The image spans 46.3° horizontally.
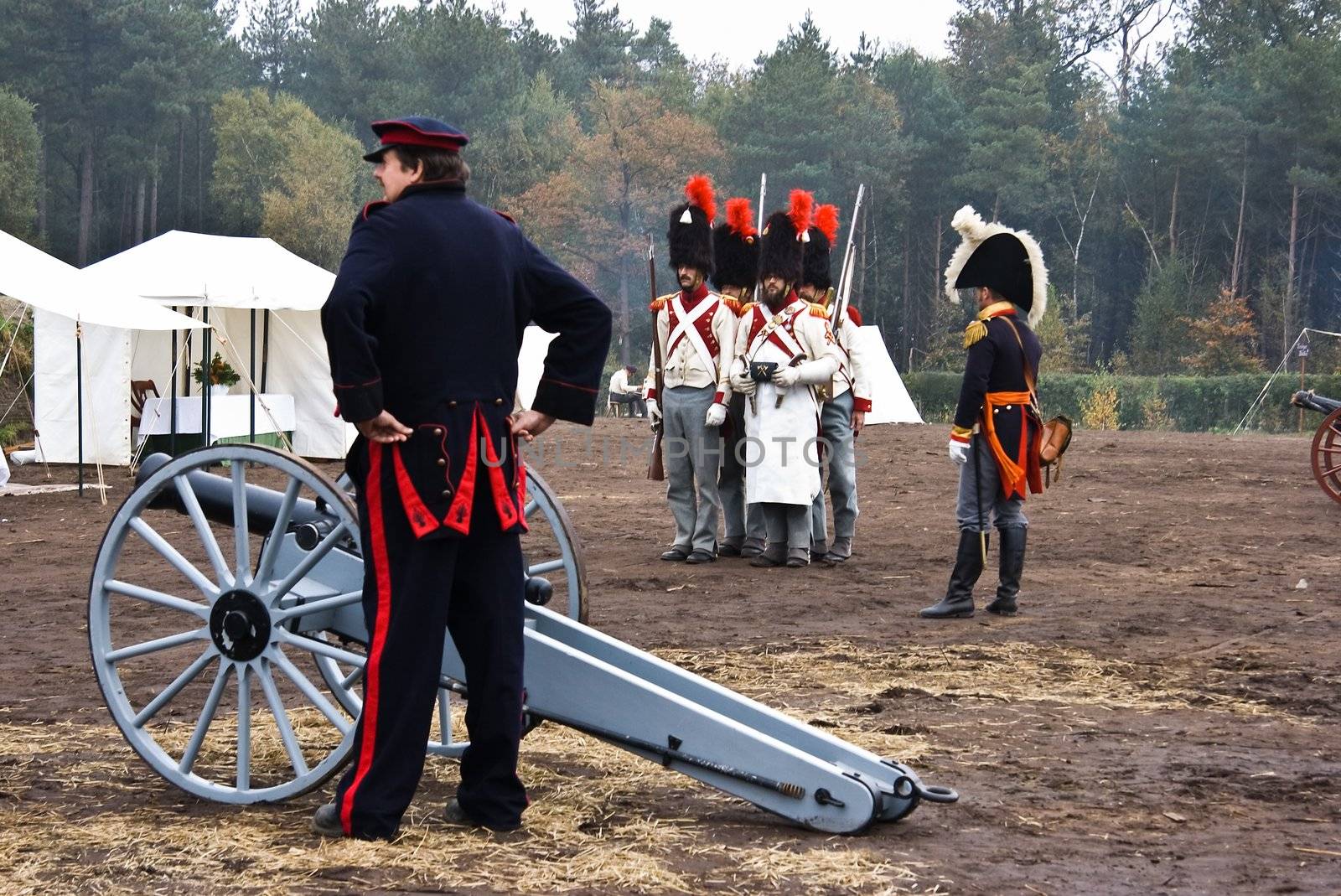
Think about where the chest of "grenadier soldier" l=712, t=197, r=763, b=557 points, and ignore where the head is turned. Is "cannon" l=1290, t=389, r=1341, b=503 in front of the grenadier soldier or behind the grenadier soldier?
behind

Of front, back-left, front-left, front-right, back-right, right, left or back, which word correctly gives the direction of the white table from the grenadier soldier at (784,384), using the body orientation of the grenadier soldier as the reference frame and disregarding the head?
right

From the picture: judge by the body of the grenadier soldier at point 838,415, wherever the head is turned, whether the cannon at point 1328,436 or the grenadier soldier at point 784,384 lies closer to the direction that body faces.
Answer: the grenadier soldier

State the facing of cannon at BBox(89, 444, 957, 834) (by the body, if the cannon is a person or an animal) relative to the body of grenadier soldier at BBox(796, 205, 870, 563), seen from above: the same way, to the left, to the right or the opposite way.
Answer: to the right

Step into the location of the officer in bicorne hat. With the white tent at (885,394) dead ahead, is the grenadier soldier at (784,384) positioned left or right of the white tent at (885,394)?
left

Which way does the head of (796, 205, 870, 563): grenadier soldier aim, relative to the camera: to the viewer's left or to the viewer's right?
to the viewer's left

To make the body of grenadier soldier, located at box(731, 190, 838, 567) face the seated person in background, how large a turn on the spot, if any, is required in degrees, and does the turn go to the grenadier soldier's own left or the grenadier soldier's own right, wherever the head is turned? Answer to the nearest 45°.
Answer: approximately 135° to the grenadier soldier's own right

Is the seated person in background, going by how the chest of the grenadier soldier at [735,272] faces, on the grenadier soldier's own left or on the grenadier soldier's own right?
on the grenadier soldier's own right

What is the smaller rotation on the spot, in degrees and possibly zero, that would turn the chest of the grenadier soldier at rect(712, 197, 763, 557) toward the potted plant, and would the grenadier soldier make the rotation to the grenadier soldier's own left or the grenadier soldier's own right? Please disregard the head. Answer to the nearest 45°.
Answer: approximately 90° to the grenadier soldier's own right

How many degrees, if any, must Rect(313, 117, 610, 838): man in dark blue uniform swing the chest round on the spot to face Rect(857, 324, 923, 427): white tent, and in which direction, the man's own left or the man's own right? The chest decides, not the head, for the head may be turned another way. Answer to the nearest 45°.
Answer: approximately 45° to the man's own right

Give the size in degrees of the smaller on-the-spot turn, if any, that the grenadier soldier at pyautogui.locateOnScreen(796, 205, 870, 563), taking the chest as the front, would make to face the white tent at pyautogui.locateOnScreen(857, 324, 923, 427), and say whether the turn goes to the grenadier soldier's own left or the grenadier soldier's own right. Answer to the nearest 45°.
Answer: approximately 135° to the grenadier soldier's own right
